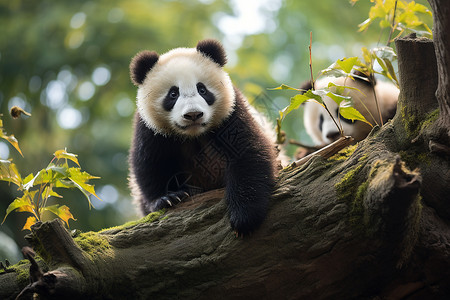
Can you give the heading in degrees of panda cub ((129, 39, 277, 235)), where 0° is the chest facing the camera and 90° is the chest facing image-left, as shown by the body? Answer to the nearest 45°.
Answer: approximately 0°

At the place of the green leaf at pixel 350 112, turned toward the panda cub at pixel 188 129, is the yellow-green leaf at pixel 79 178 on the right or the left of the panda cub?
left

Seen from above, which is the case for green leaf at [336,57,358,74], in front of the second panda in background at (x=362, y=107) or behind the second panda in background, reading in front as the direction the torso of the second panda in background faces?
in front

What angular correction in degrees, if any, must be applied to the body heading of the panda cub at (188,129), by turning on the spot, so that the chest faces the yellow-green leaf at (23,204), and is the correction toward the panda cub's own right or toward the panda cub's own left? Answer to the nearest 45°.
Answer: approximately 45° to the panda cub's own right

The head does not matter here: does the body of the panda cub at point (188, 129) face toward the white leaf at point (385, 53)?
no

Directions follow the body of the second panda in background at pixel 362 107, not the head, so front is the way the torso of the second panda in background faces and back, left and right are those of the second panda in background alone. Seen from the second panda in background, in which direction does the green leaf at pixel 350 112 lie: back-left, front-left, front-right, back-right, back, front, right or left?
front-left

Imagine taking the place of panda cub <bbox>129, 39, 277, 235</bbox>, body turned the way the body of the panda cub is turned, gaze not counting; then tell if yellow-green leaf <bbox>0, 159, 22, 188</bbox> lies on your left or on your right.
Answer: on your right

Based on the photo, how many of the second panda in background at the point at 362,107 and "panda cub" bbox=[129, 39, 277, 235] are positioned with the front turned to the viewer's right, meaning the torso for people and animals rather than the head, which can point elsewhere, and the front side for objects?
0

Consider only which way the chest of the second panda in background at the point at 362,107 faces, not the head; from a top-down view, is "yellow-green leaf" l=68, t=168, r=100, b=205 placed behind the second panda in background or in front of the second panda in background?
in front

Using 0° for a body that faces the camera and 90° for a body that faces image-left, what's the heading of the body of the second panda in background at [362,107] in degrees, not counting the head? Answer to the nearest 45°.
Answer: approximately 45°
